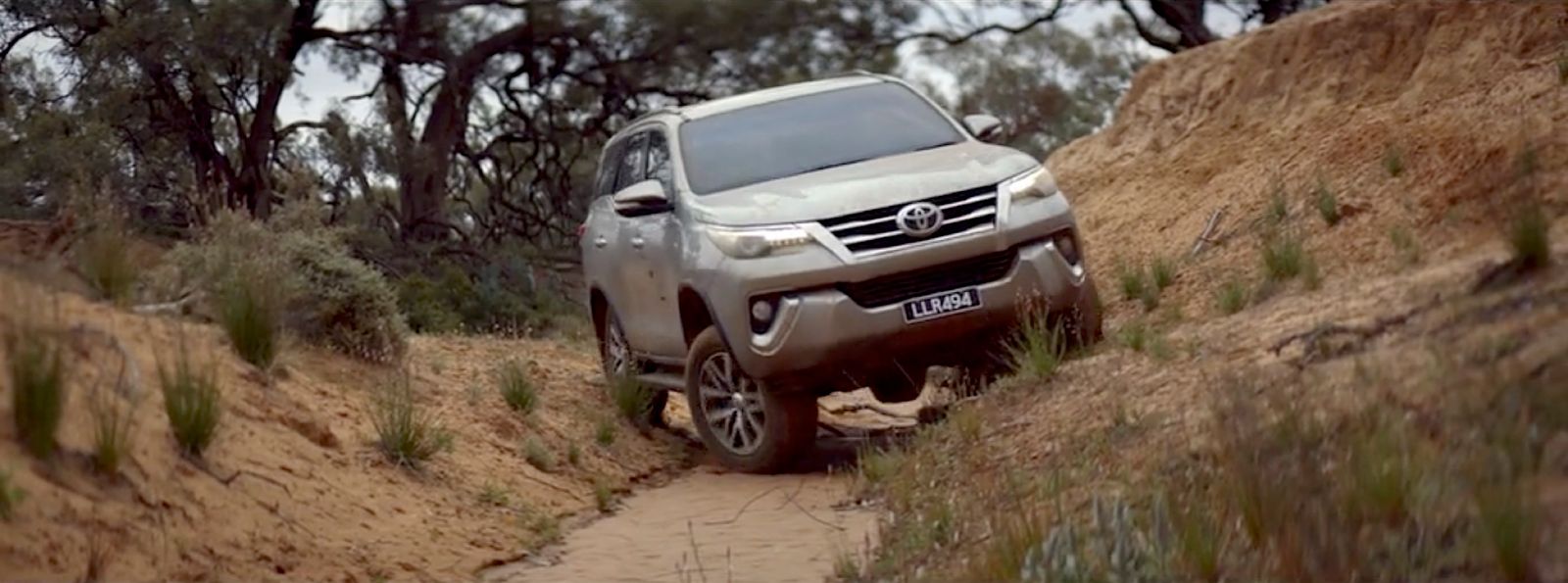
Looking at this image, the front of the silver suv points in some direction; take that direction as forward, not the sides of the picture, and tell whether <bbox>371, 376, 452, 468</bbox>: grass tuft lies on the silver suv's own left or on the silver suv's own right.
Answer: on the silver suv's own right

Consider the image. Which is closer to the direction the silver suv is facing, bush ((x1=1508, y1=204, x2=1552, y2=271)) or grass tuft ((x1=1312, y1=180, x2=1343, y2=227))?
the bush

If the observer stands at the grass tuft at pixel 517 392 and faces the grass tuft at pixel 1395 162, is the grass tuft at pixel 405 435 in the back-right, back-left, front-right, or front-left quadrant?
back-right

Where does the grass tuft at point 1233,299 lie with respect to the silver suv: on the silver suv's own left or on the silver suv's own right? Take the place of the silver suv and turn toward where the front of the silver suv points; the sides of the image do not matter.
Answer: on the silver suv's own left

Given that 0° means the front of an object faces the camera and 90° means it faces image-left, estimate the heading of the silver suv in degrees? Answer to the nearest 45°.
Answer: approximately 315°

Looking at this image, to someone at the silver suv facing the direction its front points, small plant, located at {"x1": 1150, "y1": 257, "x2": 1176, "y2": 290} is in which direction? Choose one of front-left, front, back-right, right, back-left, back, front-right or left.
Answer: left

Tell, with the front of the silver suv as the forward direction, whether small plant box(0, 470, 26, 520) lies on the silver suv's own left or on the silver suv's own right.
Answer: on the silver suv's own right

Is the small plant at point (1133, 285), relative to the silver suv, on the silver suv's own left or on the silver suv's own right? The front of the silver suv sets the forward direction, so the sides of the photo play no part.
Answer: on the silver suv's own left

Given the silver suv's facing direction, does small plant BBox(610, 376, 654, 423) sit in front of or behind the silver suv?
behind
